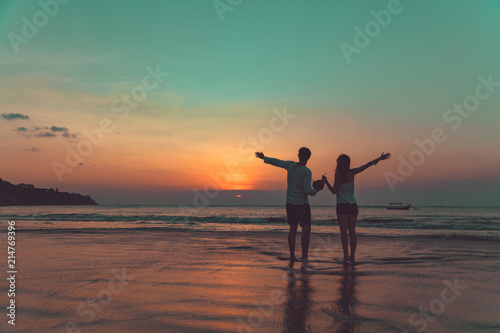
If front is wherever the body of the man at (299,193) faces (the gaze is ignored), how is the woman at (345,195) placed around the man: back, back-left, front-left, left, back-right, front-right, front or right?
right

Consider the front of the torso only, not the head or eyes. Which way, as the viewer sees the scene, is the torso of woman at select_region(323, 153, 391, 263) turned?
away from the camera

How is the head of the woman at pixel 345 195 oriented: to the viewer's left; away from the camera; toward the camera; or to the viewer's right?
away from the camera

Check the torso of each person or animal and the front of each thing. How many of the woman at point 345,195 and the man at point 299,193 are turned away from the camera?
2

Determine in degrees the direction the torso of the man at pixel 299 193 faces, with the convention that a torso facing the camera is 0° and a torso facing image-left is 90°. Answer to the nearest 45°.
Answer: approximately 180°

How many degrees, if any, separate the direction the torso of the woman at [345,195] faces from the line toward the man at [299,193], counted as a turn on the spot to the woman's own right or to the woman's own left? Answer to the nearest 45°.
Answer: approximately 90° to the woman's own left
